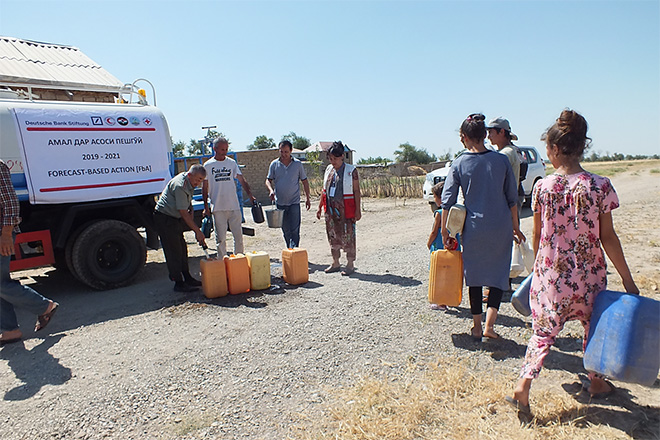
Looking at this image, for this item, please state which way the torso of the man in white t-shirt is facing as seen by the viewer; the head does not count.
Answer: toward the camera

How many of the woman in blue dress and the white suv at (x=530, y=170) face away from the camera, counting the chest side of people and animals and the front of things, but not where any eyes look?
1

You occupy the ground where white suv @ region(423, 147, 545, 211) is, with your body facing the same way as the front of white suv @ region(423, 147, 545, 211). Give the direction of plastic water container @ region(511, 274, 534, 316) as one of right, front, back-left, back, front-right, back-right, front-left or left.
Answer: front-left

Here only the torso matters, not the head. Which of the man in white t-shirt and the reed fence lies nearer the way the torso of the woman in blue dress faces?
the reed fence

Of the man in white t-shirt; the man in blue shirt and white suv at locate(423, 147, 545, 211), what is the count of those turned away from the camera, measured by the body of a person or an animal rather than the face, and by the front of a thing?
0

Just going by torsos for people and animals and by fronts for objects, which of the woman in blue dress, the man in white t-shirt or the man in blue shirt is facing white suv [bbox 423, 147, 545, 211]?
the woman in blue dress

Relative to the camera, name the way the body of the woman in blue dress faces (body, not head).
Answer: away from the camera

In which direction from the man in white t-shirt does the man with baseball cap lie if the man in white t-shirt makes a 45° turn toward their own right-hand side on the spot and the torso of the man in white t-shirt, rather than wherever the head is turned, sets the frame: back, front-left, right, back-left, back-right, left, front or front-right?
left

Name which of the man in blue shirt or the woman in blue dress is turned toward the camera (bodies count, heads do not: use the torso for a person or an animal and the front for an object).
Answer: the man in blue shirt

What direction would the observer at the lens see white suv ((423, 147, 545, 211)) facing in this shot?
facing the viewer and to the left of the viewer

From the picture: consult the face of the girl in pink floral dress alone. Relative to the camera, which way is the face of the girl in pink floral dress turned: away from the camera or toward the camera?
away from the camera

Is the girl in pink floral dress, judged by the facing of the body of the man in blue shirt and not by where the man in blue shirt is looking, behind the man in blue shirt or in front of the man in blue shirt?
in front

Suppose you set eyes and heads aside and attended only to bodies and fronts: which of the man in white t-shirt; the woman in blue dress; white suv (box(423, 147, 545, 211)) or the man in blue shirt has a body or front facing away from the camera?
the woman in blue dress

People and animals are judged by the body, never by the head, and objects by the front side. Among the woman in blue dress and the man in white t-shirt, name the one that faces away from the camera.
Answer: the woman in blue dress

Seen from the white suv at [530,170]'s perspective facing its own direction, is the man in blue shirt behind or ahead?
ahead

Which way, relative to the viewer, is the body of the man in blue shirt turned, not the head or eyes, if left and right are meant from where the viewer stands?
facing the viewer

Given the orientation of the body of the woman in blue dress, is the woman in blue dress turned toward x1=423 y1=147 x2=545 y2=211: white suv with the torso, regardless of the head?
yes
